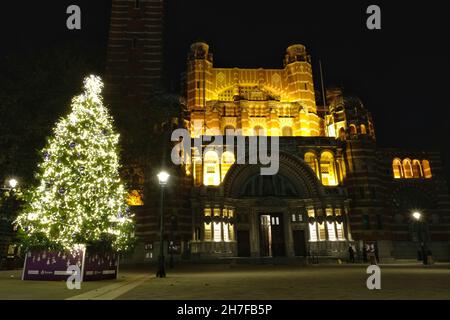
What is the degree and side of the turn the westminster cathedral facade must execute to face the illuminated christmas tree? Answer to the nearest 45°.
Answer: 0° — it already faces it

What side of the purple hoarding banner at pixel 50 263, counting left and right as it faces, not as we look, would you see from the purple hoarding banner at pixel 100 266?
left

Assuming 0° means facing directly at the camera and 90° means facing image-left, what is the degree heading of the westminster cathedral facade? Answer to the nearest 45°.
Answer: approximately 0°

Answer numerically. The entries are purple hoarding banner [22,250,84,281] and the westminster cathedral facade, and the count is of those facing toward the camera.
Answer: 2

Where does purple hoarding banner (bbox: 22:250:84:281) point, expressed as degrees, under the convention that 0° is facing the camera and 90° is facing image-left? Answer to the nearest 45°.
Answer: approximately 0°
